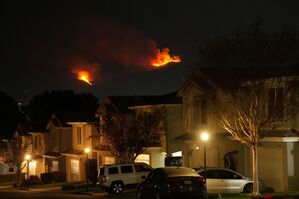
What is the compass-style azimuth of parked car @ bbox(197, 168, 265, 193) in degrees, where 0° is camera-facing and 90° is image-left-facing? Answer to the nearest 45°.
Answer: approximately 270°

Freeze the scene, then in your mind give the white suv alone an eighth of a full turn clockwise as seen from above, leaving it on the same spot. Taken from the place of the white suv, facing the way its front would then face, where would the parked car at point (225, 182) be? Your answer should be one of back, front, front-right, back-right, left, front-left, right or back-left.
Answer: front-right

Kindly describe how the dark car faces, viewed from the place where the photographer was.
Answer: facing away from the viewer and to the left of the viewer

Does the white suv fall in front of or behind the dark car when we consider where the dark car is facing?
in front

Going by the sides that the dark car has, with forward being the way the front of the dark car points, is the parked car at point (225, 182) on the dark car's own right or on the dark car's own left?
on the dark car's own right

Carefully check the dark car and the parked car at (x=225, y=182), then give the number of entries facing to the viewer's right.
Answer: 1

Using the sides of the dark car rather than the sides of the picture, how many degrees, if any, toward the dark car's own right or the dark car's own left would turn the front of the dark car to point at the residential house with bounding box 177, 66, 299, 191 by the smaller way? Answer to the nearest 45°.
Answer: approximately 45° to the dark car's own right

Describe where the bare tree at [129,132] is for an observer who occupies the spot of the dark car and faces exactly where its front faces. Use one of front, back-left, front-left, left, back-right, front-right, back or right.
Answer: front-right

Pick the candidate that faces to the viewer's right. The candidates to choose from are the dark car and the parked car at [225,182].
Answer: the parked car

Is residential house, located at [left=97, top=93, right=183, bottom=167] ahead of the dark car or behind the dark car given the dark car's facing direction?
ahead

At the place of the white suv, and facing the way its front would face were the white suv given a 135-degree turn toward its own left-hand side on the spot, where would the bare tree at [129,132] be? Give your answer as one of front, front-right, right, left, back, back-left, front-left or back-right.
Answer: right
